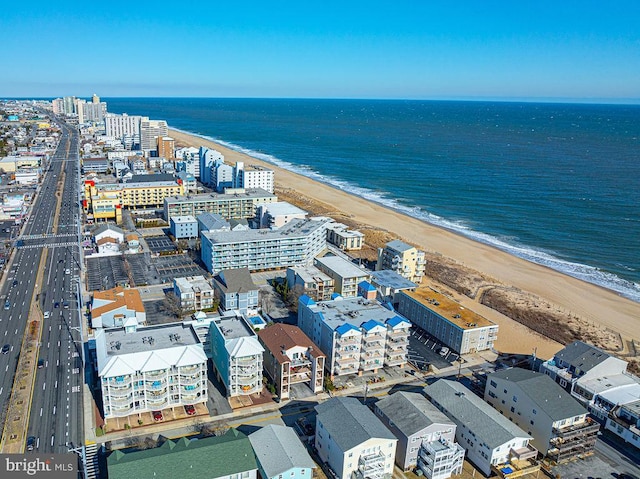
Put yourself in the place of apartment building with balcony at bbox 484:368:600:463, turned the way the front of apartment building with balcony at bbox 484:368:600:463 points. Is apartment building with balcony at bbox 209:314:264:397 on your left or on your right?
on your right

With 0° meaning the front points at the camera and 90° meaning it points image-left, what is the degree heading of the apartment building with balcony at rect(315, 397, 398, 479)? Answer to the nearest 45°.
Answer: approximately 315°

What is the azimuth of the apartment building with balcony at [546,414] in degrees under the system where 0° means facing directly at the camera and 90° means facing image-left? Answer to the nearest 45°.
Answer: approximately 315°

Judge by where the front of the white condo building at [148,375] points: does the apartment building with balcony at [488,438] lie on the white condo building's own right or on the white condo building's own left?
on the white condo building's own left

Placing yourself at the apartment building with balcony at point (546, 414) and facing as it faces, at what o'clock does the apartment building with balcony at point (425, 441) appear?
the apartment building with balcony at point (425, 441) is roughly at 3 o'clock from the apartment building with balcony at point (546, 414).

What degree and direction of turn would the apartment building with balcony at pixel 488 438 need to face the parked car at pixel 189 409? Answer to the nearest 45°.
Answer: approximately 135° to its right

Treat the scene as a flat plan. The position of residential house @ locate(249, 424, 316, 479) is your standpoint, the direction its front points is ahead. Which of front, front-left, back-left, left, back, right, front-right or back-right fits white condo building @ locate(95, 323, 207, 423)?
back-right

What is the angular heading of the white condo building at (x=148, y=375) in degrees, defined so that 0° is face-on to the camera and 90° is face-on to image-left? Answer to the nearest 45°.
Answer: approximately 0°

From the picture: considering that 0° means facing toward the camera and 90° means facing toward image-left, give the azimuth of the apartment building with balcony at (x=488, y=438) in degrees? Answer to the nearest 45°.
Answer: approximately 315°
